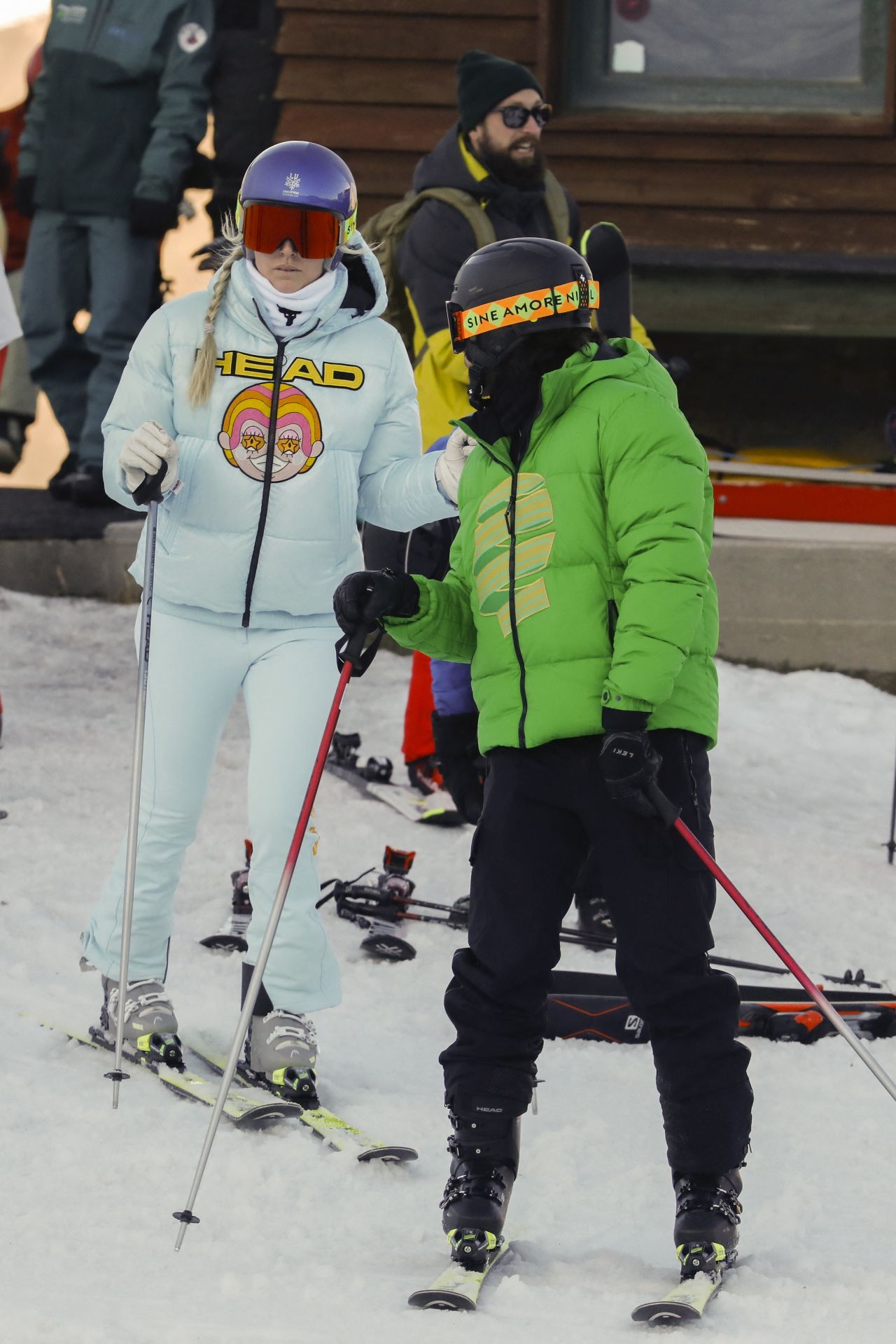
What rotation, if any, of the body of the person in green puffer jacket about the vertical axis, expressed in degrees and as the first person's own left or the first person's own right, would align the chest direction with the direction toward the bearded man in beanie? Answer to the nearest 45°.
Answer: approximately 135° to the first person's own right

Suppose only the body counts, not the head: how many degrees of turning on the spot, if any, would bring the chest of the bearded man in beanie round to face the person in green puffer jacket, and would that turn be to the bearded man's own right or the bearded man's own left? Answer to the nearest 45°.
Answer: approximately 45° to the bearded man's own right

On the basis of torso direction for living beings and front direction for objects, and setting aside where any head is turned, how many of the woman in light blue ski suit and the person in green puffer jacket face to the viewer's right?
0

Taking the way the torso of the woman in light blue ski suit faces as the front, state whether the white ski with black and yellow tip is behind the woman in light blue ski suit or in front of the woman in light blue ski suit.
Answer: behind

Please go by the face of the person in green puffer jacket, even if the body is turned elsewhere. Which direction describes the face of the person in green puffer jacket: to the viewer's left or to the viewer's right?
to the viewer's left

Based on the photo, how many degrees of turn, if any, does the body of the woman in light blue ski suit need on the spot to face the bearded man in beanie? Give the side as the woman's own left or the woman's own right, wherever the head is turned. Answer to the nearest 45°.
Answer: approximately 180°

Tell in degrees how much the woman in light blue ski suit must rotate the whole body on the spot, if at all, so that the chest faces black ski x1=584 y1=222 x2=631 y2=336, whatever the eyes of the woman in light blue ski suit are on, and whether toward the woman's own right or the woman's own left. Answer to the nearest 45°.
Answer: approximately 135° to the woman's own left

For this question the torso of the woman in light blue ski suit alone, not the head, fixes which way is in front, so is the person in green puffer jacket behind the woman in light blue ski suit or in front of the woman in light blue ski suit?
in front

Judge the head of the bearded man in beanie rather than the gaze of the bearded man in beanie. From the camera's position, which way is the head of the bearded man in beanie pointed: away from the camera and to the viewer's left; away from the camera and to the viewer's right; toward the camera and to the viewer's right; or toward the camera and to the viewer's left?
toward the camera and to the viewer's right

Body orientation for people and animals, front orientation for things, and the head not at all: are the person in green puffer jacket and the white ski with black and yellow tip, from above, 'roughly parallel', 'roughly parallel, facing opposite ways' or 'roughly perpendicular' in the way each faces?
roughly perpendicular
